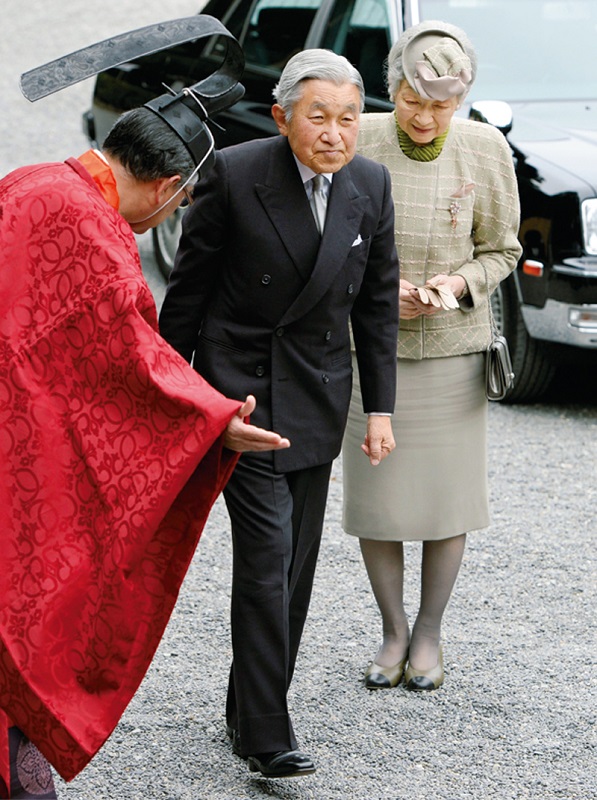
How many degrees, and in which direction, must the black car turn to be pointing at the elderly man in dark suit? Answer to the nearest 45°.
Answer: approximately 45° to its right

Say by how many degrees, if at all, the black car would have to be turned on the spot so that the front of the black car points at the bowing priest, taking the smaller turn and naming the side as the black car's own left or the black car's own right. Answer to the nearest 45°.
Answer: approximately 45° to the black car's own right

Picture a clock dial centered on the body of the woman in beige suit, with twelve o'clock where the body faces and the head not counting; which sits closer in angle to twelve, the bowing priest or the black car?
the bowing priest

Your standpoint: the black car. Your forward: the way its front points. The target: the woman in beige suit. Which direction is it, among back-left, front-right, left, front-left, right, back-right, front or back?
front-right

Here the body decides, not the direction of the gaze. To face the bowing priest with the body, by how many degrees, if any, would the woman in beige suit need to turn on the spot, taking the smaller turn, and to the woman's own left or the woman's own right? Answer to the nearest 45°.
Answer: approximately 45° to the woman's own right

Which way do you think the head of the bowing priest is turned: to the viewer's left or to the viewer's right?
to the viewer's right

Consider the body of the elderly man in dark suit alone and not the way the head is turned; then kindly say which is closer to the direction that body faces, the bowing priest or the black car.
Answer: the bowing priest

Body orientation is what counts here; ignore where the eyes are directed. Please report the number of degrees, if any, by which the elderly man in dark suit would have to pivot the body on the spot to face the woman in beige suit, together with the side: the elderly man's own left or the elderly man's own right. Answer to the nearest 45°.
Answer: approximately 90° to the elderly man's own left

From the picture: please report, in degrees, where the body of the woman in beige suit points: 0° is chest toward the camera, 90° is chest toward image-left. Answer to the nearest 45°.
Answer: approximately 0°
